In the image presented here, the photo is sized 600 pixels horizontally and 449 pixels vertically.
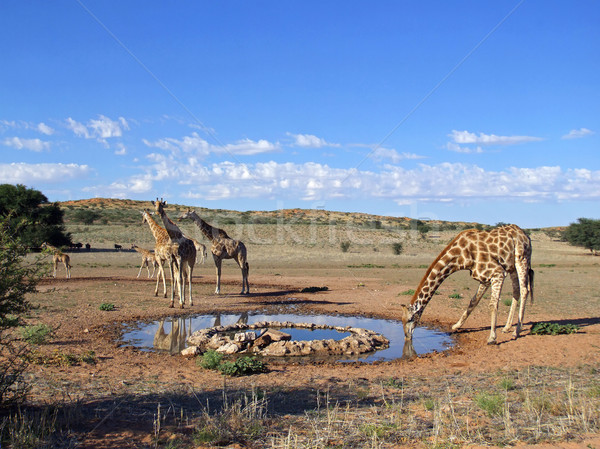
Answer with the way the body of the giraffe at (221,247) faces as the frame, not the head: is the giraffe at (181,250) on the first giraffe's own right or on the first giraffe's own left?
on the first giraffe's own left

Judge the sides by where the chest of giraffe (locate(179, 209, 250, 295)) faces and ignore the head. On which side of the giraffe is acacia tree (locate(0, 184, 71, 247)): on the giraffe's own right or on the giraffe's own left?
on the giraffe's own right

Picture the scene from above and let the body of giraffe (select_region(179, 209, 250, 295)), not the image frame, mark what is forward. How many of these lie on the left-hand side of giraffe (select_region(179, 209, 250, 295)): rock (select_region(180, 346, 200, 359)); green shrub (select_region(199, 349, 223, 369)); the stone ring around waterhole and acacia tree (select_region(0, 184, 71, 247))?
3

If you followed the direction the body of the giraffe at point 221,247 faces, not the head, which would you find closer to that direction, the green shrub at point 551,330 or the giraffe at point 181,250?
the giraffe

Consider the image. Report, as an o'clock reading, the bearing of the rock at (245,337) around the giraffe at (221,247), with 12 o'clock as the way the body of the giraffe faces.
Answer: The rock is roughly at 9 o'clock from the giraffe.

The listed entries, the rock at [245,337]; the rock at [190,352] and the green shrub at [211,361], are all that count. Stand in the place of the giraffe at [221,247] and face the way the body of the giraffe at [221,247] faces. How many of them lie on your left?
3

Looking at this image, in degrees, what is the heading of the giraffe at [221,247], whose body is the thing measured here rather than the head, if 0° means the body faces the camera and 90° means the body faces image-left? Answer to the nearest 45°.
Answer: approximately 90°

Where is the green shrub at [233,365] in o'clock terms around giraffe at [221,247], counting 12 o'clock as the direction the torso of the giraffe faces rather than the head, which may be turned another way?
The green shrub is roughly at 9 o'clock from the giraffe.

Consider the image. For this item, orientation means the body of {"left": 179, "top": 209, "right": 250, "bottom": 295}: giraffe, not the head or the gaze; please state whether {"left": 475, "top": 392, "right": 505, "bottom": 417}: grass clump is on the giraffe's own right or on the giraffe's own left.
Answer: on the giraffe's own left

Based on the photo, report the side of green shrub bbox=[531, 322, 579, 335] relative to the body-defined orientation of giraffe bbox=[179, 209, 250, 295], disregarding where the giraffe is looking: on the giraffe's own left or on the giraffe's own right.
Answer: on the giraffe's own left

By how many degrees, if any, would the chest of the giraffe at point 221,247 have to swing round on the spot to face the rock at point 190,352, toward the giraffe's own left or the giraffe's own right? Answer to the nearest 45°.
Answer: approximately 90° to the giraffe's own left

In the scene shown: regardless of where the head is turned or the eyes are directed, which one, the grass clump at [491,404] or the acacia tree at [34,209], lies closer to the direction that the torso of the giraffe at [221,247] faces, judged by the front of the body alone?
the acacia tree
